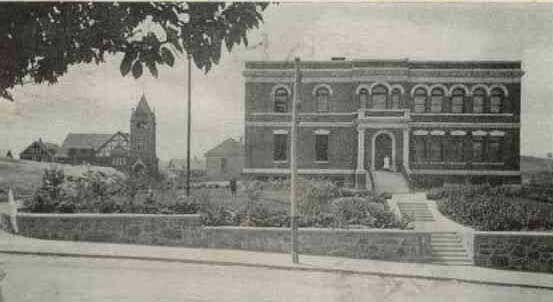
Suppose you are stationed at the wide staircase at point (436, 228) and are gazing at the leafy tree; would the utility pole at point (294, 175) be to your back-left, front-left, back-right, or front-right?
front-right

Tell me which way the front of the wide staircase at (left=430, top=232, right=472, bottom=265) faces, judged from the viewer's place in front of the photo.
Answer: facing the viewer

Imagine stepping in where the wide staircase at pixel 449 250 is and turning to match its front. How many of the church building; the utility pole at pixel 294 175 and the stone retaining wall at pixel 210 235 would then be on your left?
0

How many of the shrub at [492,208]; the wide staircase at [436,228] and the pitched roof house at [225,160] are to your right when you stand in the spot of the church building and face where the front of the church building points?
0

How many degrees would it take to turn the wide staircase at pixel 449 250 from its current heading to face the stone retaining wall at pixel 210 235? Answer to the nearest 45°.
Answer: approximately 90° to its right

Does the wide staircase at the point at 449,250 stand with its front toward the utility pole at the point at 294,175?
no

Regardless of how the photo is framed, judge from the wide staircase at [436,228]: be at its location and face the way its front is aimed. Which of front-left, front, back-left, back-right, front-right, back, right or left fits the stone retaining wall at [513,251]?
left

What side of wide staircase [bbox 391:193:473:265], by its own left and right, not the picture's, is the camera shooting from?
front

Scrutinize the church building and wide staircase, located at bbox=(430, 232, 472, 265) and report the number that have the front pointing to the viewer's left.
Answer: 0

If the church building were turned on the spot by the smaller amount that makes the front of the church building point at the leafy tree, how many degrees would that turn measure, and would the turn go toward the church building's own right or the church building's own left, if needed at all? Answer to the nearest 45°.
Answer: approximately 45° to the church building's own right

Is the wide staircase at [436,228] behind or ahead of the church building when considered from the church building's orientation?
ahead

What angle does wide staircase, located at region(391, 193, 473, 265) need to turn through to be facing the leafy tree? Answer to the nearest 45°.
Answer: approximately 45° to its right

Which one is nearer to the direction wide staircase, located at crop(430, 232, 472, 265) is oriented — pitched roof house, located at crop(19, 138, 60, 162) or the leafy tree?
the leafy tree

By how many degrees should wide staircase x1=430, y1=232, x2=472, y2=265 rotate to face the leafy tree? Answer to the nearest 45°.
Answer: approximately 45° to its right

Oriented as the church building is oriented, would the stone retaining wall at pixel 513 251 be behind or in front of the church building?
in front
